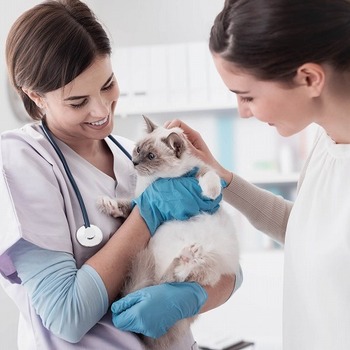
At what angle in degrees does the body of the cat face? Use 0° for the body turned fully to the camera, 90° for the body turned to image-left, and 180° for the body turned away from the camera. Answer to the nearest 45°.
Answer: approximately 45°

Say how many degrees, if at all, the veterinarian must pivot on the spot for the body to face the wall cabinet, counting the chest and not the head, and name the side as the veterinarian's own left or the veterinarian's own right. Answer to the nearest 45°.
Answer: approximately 135° to the veterinarian's own left

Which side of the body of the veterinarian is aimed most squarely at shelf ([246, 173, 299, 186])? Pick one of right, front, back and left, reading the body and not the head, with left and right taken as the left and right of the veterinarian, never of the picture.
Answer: left

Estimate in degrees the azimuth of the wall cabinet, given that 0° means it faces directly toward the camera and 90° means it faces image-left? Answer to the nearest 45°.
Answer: approximately 0°

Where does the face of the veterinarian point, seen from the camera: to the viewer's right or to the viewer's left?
to the viewer's right

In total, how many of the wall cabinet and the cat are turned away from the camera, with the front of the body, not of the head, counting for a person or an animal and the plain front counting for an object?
0

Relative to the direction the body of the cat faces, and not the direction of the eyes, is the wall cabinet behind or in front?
behind

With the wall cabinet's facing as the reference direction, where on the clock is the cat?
The cat is roughly at 12 o'clock from the wall cabinet.

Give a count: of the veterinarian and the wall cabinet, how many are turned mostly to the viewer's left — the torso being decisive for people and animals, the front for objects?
0

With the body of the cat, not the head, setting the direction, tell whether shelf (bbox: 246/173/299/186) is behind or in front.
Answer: behind
